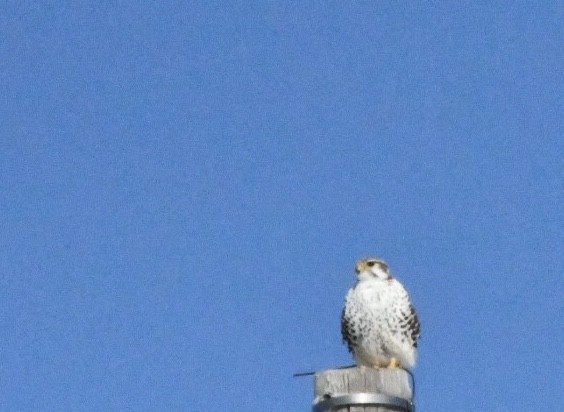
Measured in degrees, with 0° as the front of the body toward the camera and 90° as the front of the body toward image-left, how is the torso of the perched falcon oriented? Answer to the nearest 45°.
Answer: approximately 0°
